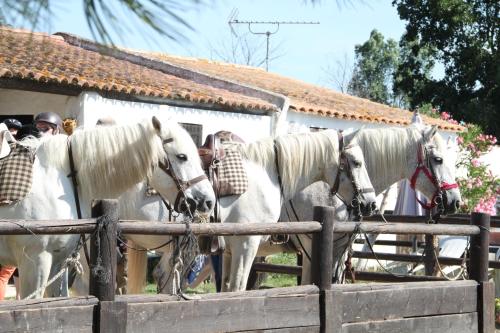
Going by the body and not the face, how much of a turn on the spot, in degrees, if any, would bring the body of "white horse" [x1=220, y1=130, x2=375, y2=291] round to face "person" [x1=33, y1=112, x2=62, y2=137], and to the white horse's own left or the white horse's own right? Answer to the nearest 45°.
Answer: approximately 180°

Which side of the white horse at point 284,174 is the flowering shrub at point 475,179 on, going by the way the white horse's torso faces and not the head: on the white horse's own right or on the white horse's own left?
on the white horse's own left

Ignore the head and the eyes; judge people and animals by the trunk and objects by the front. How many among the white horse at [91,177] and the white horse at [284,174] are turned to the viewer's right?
2

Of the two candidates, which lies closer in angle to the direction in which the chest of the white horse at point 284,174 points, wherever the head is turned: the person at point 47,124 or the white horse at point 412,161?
the white horse

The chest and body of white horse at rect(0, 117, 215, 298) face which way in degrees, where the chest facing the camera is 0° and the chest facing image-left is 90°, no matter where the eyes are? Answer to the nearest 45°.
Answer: approximately 270°

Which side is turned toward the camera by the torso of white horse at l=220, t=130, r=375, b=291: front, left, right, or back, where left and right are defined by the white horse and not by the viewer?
right

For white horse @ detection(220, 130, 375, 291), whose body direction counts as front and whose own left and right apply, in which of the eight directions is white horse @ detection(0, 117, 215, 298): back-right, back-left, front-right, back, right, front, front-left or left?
back-right

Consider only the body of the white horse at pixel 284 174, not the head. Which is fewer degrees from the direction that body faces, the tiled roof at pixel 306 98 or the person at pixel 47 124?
the tiled roof

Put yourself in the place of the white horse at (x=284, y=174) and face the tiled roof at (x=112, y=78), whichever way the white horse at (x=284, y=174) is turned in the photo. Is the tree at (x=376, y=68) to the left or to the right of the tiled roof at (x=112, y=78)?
right

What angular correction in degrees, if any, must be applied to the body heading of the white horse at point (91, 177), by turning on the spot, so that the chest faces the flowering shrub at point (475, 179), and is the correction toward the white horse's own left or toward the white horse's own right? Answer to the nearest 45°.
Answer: approximately 45° to the white horse's own left
